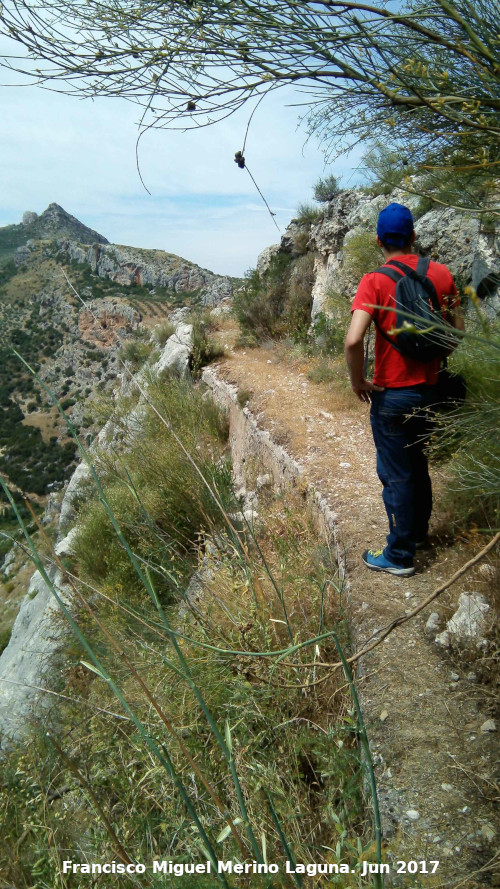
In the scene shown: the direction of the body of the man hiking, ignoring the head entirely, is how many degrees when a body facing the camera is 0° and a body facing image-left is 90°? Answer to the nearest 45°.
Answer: approximately 135°

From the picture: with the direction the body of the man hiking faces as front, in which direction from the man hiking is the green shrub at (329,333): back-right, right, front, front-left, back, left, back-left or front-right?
front-right

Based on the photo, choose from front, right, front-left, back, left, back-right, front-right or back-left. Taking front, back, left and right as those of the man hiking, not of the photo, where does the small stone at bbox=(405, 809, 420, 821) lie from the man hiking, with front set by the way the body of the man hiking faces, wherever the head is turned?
back-left

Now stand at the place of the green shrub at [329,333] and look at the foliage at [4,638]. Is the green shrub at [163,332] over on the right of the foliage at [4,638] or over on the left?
right

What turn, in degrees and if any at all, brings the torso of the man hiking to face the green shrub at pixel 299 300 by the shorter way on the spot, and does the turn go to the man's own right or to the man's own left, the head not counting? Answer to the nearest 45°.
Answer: approximately 45° to the man's own right

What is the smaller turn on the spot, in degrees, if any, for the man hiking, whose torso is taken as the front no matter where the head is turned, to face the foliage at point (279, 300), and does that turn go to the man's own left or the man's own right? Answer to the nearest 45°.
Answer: approximately 45° to the man's own right

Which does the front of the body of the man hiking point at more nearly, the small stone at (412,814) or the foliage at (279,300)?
the foliage

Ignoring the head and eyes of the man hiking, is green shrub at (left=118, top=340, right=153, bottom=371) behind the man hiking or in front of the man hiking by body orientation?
in front

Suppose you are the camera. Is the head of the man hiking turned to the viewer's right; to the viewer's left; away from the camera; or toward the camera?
away from the camera
